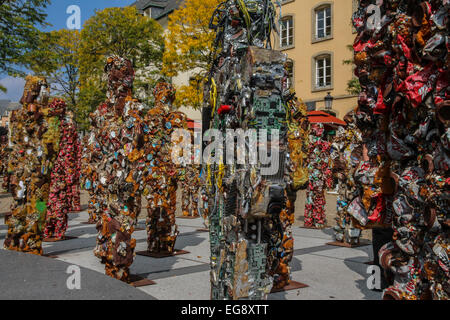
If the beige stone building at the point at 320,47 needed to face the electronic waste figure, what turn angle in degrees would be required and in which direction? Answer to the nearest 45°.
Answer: approximately 45° to its left

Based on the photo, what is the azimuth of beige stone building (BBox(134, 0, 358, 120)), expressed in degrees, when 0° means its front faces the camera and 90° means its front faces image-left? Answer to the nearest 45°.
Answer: approximately 45°

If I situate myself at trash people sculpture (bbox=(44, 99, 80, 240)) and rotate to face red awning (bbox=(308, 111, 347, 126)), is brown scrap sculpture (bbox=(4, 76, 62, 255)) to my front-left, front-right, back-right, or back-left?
back-right

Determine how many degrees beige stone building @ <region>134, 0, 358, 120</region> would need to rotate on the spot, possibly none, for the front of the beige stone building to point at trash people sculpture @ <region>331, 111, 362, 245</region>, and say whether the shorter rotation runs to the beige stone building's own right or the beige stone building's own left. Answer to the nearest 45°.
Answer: approximately 45° to the beige stone building's own left
